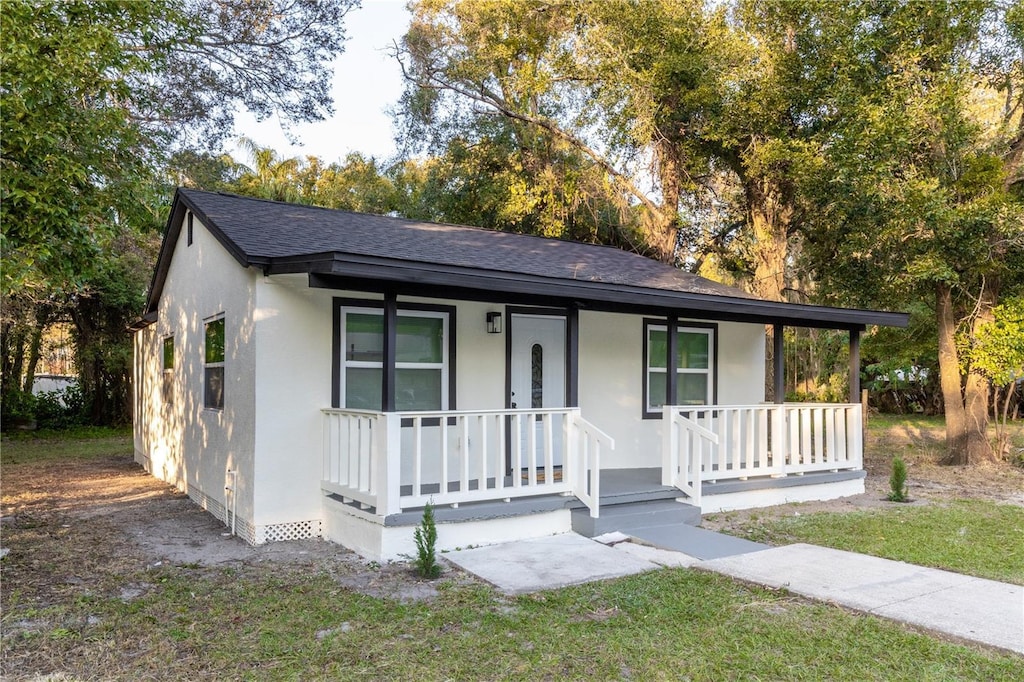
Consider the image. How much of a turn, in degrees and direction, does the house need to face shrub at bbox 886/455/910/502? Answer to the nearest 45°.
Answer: approximately 45° to its left

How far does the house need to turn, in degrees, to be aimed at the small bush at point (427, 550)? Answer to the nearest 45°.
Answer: approximately 45° to its right

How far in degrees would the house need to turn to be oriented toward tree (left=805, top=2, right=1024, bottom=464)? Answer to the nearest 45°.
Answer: approximately 90° to its left

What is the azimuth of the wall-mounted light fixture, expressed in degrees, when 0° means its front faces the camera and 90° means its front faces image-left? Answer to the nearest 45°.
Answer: approximately 315°

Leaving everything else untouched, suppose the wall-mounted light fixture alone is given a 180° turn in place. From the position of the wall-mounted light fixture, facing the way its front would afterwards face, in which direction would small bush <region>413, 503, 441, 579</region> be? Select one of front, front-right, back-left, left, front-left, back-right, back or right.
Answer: back-left

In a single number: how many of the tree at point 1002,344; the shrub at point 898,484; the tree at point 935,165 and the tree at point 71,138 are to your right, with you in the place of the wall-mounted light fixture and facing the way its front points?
1

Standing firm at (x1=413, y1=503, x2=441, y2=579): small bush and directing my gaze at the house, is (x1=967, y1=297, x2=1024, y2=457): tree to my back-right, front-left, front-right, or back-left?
front-right

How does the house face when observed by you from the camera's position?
facing the viewer and to the right of the viewer

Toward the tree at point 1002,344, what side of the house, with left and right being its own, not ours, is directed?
left

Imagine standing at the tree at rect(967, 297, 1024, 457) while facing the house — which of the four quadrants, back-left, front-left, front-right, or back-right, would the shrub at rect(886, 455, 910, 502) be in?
front-left

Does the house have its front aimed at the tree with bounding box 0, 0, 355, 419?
no

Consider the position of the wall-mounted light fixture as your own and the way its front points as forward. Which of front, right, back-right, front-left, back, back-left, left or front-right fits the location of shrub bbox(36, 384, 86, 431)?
back

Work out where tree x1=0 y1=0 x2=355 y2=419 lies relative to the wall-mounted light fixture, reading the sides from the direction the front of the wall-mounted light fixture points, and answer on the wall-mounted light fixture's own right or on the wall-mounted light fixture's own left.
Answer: on the wall-mounted light fixture's own right

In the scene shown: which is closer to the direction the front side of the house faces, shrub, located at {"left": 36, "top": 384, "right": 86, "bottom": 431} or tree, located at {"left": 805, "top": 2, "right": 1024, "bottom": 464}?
the tree
